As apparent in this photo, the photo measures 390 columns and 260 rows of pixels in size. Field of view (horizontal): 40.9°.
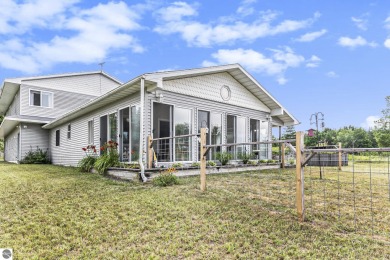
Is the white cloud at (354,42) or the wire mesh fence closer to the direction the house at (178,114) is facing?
the wire mesh fence

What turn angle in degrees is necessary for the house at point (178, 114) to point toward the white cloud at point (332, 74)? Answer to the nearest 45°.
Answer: approximately 90° to its left

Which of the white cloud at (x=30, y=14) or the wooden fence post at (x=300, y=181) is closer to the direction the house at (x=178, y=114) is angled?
the wooden fence post

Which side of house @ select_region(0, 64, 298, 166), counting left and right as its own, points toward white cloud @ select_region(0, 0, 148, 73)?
back

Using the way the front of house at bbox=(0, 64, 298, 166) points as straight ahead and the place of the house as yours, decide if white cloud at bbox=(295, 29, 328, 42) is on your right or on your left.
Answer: on your left

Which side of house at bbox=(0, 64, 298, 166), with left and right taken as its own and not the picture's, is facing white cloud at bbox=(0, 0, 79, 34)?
back

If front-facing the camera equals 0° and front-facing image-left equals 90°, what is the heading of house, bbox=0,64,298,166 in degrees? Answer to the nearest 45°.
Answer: approximately 315°

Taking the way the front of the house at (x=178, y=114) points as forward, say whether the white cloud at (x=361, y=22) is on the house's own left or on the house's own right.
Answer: on the house's own left

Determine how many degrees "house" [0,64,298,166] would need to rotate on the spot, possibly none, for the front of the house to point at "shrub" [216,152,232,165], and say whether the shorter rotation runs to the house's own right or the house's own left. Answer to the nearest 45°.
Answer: approximately 45° to the house's own left

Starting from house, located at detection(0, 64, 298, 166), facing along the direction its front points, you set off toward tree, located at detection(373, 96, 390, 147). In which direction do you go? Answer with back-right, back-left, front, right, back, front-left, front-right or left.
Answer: left

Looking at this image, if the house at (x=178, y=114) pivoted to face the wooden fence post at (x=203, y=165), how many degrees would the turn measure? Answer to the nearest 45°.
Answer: approximately 45° to its right
